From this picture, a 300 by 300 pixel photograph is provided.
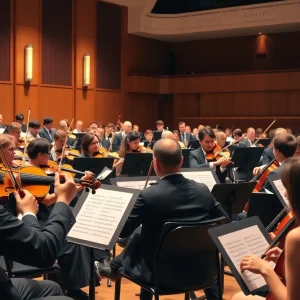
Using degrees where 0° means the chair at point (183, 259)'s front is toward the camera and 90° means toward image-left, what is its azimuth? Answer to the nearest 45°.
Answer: approximately 135°

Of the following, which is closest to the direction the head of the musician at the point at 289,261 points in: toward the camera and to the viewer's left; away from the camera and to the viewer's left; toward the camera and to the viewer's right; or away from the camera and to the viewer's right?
away from the camera and to the viewer's left

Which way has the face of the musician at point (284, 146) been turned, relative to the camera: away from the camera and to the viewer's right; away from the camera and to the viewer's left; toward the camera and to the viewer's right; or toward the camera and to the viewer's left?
away from the camera and to the viewer's left

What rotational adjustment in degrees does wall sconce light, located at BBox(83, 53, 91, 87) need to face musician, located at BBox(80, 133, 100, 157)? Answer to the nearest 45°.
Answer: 0° — it already faces them

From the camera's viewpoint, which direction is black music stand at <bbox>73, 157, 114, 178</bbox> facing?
away from the camera

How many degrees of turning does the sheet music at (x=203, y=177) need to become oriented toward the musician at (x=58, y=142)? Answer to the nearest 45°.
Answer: approximately 135° to its right

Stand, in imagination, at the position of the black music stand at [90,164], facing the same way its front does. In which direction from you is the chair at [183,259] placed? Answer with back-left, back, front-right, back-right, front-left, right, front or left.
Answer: back

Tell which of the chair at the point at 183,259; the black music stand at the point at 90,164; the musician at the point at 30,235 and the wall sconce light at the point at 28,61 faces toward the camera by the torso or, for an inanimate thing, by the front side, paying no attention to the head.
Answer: the wall sconce light

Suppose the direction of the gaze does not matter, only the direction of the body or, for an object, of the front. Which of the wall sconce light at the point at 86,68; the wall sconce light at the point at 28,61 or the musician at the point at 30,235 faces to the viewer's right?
the musician

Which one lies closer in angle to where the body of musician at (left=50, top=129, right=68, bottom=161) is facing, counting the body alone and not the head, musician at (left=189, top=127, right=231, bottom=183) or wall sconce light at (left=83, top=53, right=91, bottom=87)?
the musician

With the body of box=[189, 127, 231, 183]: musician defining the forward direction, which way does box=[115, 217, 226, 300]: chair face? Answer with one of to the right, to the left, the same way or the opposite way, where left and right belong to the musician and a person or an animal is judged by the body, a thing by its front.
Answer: the opposite way
